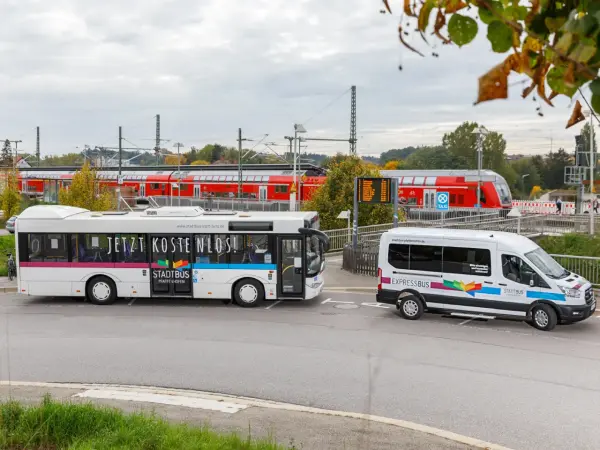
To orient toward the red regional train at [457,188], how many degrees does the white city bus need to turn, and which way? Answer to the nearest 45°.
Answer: approximately 45° to its left

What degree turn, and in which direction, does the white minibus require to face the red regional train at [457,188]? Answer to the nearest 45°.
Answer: approximately 90° to its left

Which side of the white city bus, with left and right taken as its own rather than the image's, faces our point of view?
right

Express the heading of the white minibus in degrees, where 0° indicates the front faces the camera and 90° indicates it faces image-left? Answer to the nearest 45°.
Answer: approximately 270°

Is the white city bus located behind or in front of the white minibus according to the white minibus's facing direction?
behind

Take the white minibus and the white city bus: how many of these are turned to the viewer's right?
2

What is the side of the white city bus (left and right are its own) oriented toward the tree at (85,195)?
left

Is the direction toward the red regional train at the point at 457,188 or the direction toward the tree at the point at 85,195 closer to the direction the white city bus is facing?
the red regional train

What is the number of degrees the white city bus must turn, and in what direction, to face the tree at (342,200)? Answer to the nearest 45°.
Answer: approximately 45° to its left
